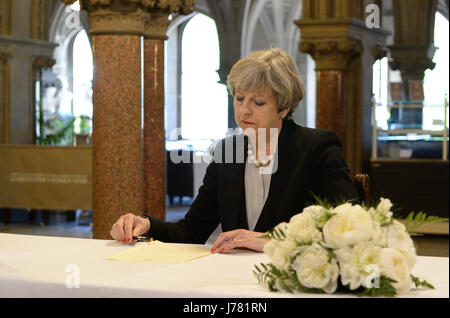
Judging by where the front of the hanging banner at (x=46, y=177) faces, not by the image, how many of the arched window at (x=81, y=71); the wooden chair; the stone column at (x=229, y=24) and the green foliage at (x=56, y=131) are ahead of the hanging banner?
1

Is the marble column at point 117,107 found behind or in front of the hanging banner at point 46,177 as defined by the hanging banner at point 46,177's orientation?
in front

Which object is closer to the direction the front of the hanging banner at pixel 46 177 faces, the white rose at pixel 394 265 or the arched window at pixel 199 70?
the white rose

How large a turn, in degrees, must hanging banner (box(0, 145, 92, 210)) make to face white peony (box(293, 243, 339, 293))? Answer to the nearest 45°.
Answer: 0° — it already faces it

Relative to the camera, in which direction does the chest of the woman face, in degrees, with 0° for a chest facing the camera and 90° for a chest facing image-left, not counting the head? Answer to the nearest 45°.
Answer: approximately 45°

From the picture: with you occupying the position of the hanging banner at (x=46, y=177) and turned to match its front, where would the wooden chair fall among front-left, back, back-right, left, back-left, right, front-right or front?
front

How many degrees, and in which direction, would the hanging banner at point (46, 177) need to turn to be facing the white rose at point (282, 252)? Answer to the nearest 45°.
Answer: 0° — it already faces it

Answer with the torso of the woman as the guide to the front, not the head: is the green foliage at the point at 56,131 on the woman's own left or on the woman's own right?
on the woman's own right

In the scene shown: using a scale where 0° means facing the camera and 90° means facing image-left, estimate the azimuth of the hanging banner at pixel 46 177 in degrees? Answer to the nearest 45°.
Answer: approximately 0°

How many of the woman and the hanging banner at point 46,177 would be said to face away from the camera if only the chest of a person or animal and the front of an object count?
0

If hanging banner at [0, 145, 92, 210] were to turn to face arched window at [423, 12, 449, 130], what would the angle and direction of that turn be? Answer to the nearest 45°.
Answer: approximately 135° to its left

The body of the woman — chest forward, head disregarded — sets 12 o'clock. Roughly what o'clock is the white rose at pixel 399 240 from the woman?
The white rose is roughly at 10 o'clock from the woman.

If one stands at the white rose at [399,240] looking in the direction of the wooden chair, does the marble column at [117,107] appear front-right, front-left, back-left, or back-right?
front-left

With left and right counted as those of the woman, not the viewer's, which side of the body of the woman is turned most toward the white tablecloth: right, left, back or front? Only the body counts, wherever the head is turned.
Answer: front

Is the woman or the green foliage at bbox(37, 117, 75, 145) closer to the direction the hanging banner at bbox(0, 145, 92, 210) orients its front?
the woman

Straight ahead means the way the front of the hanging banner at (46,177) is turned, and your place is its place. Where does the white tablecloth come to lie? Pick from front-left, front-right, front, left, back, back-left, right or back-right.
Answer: front

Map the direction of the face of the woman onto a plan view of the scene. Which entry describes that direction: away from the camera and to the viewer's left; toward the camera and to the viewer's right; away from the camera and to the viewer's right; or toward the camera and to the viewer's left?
toward the camera and to the viewer's left

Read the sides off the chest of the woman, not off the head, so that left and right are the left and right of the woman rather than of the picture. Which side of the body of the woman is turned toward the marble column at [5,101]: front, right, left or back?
right
